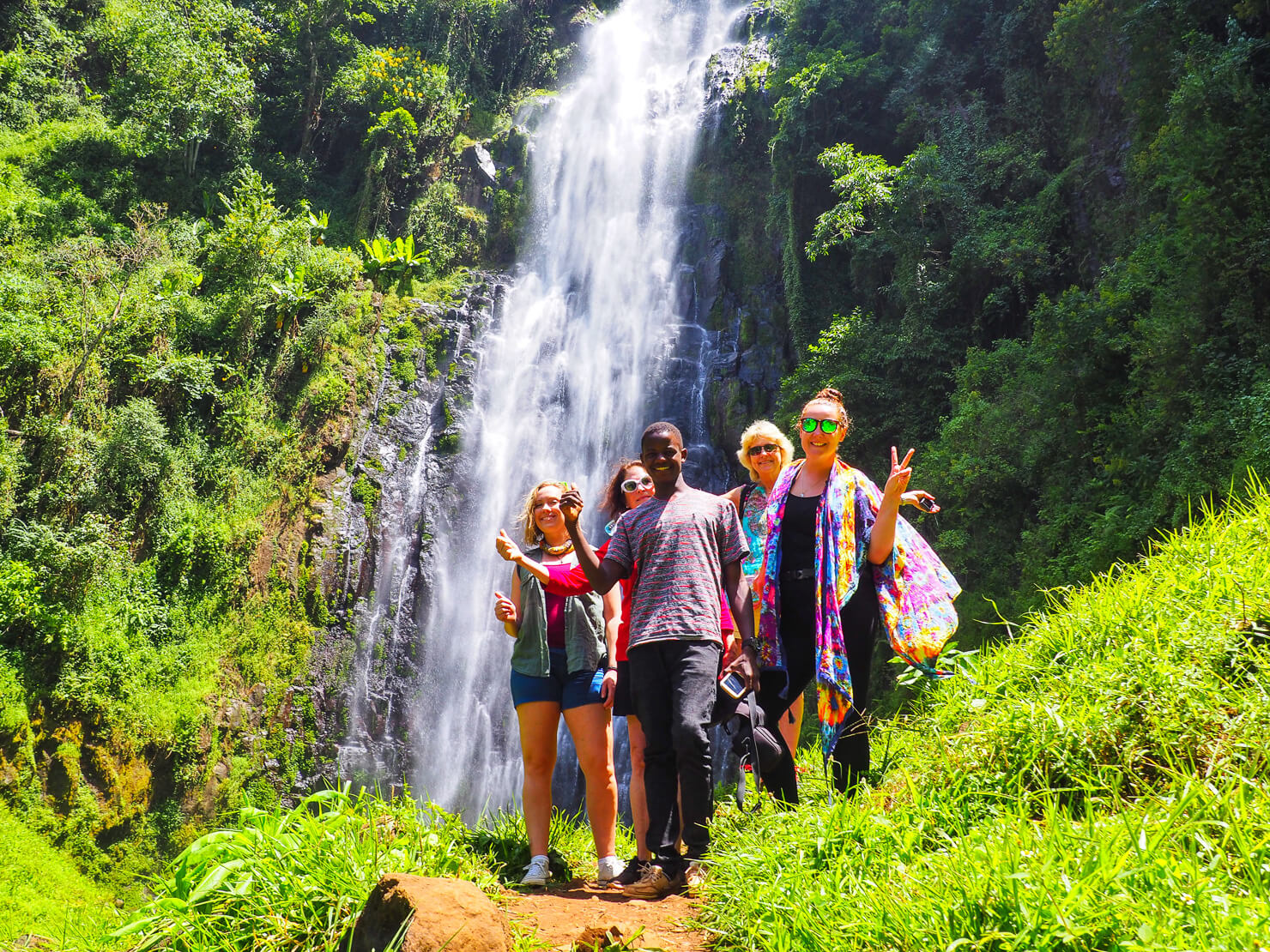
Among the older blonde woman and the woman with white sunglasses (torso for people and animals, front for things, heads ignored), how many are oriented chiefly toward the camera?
2

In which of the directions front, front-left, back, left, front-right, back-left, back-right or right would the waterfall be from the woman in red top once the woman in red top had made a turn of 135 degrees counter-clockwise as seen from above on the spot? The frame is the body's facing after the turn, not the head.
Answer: front-left

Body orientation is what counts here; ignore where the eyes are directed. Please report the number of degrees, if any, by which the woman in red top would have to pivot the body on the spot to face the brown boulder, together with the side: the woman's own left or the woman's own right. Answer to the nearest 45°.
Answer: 0° — they already face it

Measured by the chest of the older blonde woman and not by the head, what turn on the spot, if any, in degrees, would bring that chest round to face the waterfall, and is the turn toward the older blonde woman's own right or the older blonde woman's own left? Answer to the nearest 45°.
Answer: approximately 180°

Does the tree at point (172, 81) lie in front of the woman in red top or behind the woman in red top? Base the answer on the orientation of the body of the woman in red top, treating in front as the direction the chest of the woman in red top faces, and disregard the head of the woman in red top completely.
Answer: behind

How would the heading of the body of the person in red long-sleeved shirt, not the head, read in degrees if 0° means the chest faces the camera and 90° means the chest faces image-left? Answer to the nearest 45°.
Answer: approximately 0°
